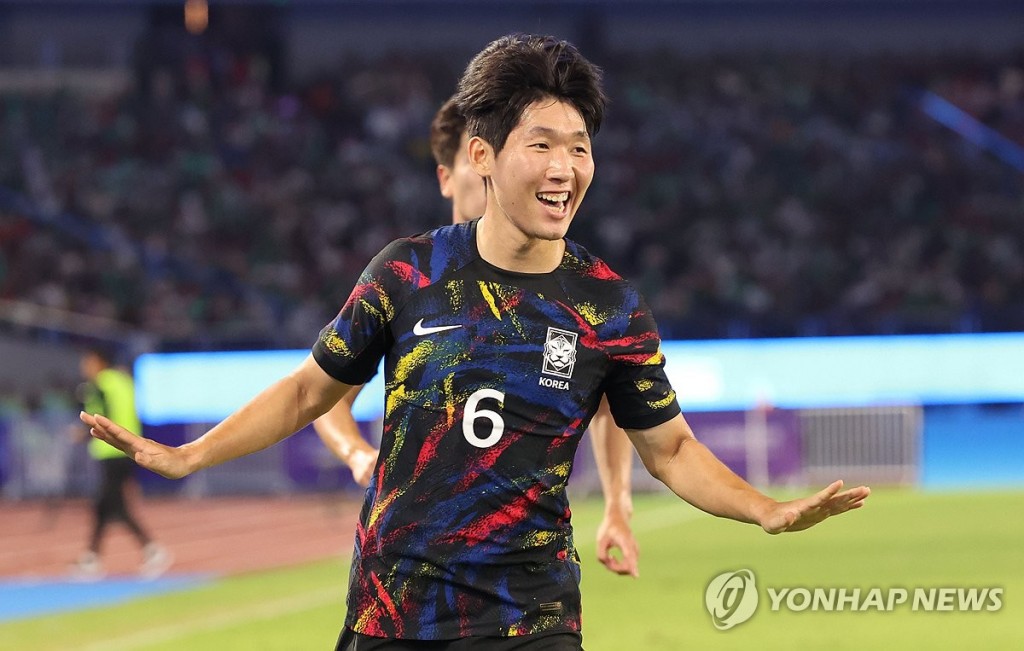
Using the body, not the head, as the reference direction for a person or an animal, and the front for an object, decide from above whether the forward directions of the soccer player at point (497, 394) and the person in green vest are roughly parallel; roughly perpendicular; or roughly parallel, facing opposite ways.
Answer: roughly perpendicular

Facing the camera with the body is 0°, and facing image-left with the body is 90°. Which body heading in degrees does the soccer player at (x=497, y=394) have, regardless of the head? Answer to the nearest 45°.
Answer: approximately 0°

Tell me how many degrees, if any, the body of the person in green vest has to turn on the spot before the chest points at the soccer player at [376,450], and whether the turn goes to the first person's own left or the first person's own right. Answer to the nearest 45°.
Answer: approximately 90° to the first person's own left

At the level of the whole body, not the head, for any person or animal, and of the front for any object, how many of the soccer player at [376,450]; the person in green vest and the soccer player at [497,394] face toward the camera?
2

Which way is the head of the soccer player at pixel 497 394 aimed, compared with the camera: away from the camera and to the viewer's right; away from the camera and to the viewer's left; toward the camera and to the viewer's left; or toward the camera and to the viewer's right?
toward the camera and to the viewer's right

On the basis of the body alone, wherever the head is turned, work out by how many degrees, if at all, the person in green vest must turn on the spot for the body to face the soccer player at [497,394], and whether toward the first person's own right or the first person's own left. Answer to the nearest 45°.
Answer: approximately 90° to the first person's own left

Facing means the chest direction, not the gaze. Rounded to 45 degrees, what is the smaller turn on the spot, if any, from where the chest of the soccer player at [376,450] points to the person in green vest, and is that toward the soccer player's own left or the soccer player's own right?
approximately 180°

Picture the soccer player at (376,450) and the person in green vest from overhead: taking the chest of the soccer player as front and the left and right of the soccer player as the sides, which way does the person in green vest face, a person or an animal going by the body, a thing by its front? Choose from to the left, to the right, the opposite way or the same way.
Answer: to the right

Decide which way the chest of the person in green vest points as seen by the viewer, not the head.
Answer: to the viewer's left
